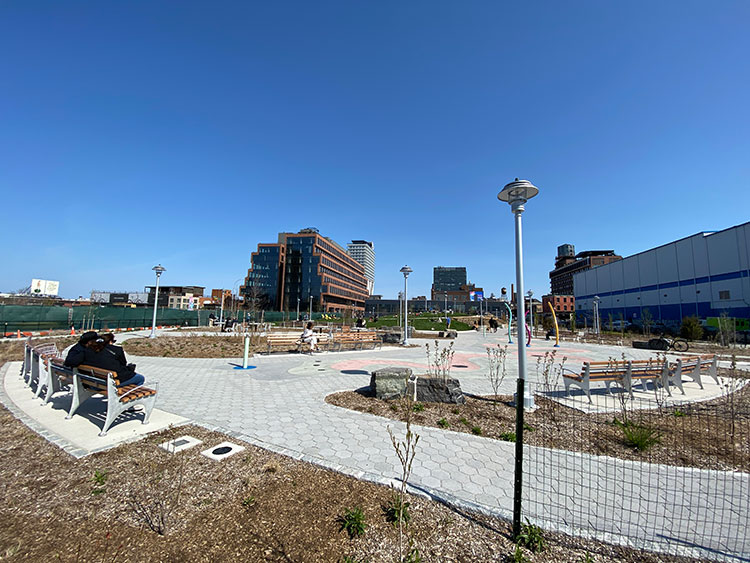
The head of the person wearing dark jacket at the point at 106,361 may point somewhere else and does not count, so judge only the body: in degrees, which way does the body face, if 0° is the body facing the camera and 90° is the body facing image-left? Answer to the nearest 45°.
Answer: approximately 225°

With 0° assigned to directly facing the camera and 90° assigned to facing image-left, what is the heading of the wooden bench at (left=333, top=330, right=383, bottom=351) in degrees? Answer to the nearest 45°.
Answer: approximately 0°

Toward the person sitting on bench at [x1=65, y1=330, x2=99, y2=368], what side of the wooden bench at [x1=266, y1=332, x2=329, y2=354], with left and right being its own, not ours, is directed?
front

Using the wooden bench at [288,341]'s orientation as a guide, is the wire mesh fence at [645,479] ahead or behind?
ahead

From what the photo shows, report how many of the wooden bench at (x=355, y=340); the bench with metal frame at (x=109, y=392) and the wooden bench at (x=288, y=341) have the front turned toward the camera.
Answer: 2

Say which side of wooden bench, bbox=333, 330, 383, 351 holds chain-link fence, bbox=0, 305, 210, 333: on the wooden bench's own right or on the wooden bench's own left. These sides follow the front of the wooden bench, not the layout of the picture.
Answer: on the wooden bench's own right

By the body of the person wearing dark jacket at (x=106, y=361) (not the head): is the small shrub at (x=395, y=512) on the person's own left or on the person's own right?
on the person's own right
